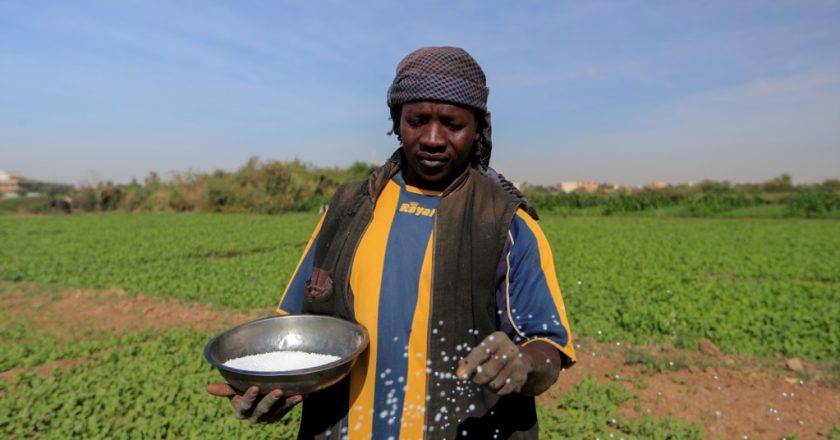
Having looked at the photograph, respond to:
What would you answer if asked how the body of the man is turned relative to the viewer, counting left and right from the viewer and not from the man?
facing the viewer
